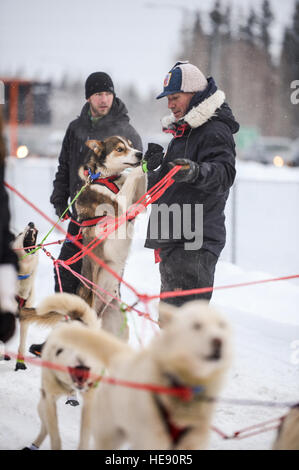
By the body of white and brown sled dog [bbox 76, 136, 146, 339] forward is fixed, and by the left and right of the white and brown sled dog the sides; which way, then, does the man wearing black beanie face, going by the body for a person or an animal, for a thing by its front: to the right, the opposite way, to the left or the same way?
to the right

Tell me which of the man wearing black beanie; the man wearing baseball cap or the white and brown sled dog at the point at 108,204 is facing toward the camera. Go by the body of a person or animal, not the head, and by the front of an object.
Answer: the man wearing black beanie

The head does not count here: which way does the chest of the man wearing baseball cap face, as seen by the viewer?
to the viewer's left

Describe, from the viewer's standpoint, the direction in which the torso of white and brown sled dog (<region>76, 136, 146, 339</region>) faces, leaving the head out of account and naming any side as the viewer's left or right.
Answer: facing to the right of the viewer

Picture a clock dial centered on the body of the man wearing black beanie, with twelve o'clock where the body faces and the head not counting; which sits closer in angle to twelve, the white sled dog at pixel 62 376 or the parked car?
the white sled dog

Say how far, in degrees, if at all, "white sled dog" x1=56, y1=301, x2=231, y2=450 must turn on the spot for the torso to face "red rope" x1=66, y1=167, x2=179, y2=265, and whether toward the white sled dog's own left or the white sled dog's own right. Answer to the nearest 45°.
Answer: approximately 135° to the white sled dog's own left

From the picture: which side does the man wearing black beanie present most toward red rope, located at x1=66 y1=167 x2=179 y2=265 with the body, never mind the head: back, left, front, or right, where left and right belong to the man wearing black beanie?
front

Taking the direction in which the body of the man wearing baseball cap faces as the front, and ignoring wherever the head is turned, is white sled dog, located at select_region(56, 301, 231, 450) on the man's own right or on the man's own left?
on the man's own left

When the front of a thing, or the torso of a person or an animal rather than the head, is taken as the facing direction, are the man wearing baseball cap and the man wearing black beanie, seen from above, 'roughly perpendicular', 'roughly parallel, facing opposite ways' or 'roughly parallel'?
roughly perpendicular

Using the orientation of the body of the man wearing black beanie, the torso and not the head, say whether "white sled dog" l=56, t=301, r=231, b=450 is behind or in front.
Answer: in front

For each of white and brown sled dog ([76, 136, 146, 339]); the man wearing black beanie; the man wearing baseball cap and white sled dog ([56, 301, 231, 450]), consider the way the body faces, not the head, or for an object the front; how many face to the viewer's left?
1

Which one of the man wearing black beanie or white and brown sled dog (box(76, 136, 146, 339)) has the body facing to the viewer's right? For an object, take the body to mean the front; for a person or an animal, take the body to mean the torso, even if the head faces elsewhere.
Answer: the white and brown sled dog

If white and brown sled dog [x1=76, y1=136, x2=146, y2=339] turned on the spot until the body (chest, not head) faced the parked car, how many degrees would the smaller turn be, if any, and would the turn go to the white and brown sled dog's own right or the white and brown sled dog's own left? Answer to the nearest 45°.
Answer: approximately 90° to the white and brown sled dog's own left

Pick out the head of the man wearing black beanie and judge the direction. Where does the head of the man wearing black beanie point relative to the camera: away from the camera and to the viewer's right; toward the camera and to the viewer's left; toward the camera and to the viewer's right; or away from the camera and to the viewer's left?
toward the camera and to the viewer's right

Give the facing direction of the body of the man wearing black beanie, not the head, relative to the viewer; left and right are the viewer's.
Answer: facing the viewer
